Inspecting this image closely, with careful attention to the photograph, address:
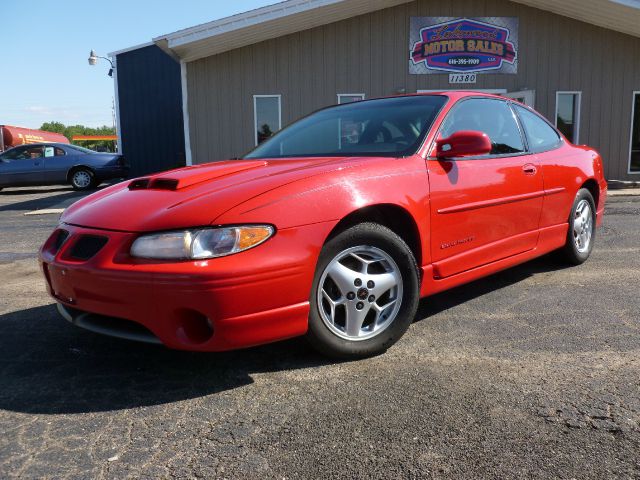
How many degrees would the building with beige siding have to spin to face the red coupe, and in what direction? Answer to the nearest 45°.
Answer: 0° — it already faces it

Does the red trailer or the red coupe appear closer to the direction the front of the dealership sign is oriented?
the red coupe

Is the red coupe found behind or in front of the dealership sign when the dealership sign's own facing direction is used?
in front

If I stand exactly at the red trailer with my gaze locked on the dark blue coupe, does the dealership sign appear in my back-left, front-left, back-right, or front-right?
front-left

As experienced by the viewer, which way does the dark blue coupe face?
facing to the left of the viewer

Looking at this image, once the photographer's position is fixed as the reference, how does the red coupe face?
facing the viewer and to the left of the viewer

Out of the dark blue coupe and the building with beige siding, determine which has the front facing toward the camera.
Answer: the building with beige siding

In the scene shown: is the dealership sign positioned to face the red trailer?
no

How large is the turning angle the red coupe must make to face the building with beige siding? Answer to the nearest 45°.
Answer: approximately 135° to its right

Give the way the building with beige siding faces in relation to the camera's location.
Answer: facing the viewer

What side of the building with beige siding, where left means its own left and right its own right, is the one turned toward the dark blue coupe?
right

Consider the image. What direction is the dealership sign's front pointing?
toward the camera

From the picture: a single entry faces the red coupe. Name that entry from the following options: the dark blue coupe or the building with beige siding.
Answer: the building with beige siding

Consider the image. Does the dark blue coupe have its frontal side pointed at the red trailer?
no

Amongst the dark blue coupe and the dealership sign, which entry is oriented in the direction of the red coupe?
the dealership sign

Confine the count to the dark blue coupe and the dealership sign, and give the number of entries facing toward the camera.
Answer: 1
